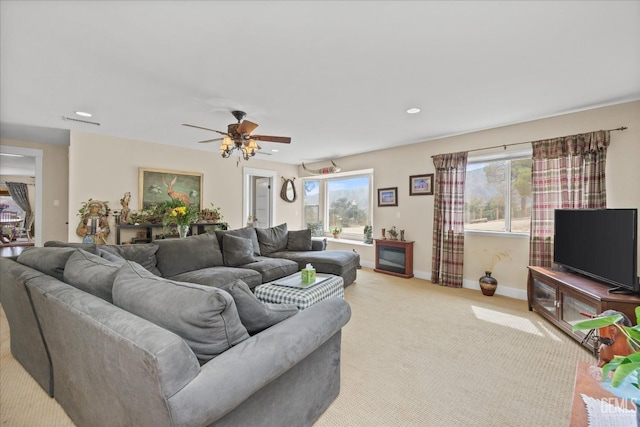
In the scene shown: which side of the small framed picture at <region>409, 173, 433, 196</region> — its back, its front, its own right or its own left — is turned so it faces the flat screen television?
left

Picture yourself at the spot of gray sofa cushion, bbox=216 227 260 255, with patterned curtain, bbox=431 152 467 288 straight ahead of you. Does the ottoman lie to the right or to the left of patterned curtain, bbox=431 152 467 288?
right

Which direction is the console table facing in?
toward the camera

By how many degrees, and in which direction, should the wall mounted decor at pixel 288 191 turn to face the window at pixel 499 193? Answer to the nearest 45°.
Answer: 0° — it already faces it

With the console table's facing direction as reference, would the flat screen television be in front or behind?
in front

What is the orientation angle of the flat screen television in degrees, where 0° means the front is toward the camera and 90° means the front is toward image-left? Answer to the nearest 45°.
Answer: approximately 45°

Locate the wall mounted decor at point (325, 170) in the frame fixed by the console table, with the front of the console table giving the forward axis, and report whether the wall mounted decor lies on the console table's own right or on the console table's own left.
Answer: on the console table's own left

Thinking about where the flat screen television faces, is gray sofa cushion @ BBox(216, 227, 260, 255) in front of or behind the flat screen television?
in front

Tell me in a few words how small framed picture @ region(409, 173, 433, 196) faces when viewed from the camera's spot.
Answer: facing the viewer and to the left of the viewer

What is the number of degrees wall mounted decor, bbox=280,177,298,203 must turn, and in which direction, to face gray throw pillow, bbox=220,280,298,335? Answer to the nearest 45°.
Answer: approximately 45° to its right

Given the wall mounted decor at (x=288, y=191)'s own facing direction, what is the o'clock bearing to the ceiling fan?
The ceiling fan is roughly at 2 o'clock from the wall mounted decor.
